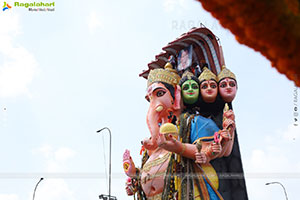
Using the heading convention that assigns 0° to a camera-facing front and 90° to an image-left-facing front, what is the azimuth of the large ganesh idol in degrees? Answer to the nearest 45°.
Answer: approximately 45°
